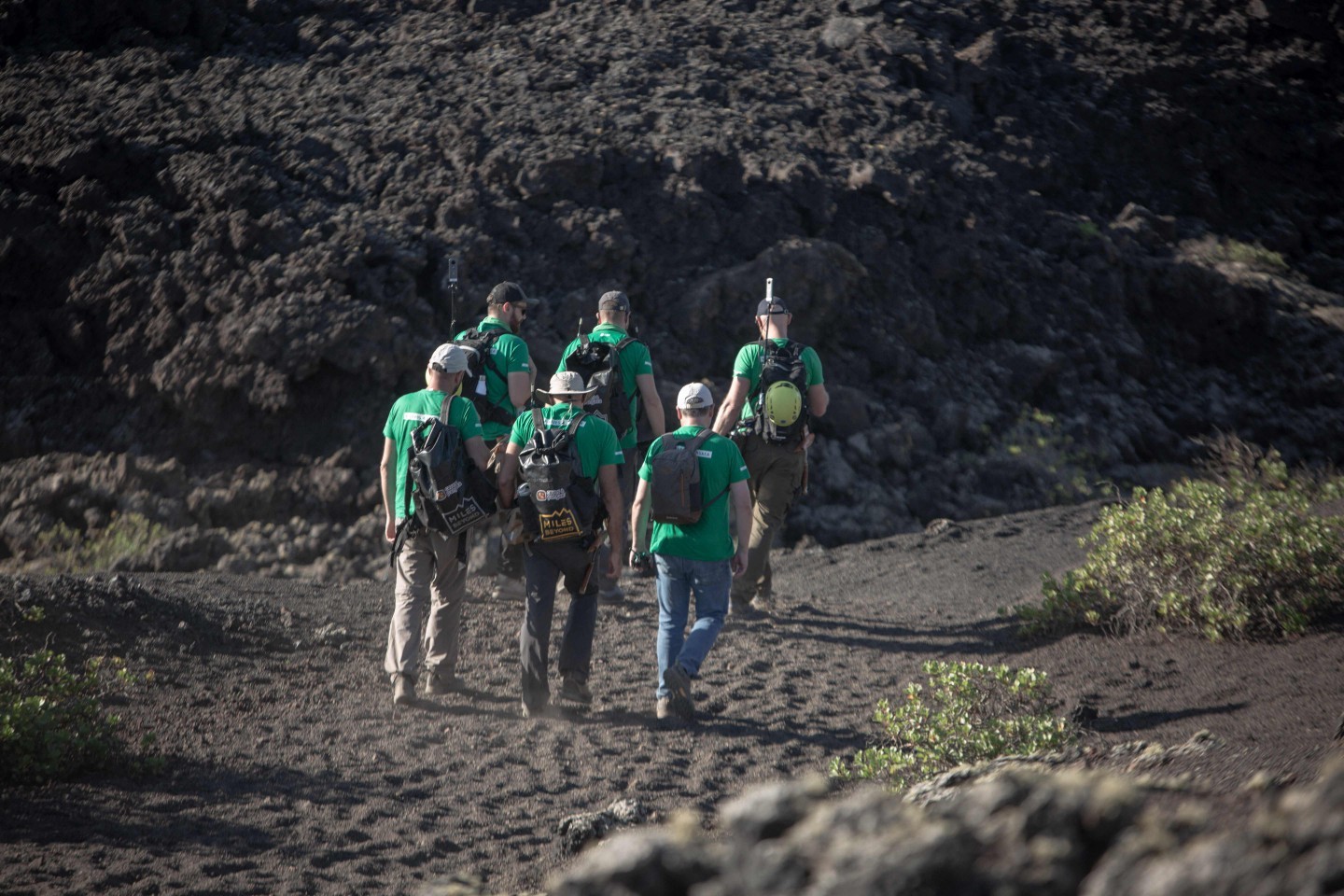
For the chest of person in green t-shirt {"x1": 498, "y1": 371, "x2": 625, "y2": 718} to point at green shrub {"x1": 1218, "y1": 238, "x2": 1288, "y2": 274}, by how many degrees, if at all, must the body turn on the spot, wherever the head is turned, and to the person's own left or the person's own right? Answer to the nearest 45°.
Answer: approximately 45° to the person's own right

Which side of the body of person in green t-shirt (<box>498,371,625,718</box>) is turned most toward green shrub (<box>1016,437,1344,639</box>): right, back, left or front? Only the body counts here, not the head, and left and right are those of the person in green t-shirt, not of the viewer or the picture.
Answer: right

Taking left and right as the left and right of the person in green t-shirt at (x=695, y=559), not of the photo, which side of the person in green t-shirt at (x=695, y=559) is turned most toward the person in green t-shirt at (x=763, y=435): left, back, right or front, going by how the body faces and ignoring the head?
front

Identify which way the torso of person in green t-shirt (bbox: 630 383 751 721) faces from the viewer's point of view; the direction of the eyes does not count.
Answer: away from the camera

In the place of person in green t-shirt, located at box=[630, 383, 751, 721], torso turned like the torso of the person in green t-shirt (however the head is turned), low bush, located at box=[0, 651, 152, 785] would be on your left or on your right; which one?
on your left

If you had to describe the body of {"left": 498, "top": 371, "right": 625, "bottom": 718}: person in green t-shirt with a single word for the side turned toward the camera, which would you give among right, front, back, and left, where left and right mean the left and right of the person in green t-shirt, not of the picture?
back

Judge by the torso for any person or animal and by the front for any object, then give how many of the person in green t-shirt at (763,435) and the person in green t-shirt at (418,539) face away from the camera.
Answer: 2

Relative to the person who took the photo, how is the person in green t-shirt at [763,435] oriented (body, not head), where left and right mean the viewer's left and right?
facing away from the viewer

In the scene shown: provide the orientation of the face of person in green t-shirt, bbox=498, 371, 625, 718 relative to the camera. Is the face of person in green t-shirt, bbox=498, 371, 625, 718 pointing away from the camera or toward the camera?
away from the camera

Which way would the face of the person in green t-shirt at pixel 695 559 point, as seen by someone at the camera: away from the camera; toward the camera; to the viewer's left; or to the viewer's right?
away from the camera

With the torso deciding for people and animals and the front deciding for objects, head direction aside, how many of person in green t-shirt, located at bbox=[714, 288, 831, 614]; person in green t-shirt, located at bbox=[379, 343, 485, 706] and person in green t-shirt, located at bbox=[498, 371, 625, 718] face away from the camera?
3

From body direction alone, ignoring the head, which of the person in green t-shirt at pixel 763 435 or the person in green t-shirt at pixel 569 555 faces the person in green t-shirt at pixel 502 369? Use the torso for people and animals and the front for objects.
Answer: the person in green t-shirt at pixel 569 555
